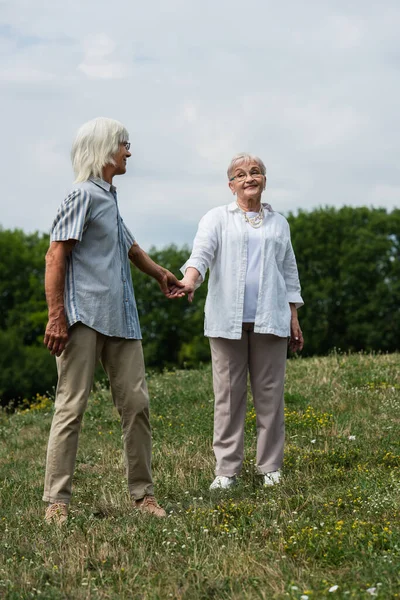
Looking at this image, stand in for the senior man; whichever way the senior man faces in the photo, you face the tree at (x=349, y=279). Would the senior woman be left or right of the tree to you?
right

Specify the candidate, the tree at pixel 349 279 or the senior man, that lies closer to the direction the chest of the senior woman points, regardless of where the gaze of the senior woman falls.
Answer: the senior man

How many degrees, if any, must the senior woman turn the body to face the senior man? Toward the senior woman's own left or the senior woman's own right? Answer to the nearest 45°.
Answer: approximately 45° to the senior woman's own right

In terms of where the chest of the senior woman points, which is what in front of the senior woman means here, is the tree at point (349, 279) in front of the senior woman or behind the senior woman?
behind

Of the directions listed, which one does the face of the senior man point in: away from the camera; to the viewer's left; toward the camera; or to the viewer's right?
to the viewer's right

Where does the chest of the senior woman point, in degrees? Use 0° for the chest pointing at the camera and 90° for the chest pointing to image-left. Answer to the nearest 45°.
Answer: approximately 0°
